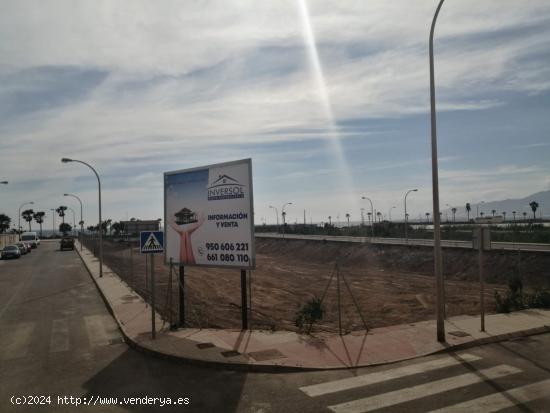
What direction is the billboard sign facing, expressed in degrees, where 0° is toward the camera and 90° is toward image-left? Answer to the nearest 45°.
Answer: approximately 45°

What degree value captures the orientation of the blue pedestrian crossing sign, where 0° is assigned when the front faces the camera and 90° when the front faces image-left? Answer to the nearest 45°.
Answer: approximately 0°

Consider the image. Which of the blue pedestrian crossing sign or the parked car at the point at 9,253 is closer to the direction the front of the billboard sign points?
the blue pedestrian crossing sign

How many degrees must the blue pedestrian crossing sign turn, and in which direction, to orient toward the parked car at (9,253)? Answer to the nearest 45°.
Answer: approximately 180°

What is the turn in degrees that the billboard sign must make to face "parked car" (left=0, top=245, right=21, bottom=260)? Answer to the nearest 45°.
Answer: approximately 90° to its right

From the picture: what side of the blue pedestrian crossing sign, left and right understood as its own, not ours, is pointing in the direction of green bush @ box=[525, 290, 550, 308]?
left

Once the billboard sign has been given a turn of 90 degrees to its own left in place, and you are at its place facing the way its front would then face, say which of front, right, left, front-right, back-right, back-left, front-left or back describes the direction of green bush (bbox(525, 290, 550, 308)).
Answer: front-left
